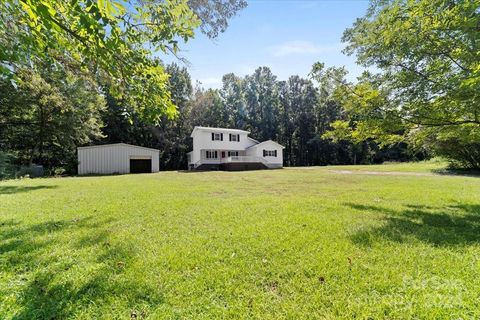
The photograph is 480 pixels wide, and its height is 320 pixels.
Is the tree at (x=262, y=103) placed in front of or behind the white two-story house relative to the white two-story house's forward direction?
behind

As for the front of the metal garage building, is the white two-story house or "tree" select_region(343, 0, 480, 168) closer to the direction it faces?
the tree

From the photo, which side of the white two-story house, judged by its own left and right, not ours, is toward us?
front

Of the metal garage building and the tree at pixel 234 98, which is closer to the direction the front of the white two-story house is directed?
the metal garage building

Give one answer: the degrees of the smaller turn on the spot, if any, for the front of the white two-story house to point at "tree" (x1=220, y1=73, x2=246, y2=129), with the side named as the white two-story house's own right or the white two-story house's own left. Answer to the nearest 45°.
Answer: approximately 180°

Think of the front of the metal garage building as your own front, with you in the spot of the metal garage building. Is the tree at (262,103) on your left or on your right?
on your left

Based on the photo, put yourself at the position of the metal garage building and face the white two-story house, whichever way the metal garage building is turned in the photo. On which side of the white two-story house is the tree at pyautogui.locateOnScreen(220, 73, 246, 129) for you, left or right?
left

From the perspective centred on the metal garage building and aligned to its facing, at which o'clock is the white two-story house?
The white two-story house is roughly at 9 o'clock from the metal garage building.

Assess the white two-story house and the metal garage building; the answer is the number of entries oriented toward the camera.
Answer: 2

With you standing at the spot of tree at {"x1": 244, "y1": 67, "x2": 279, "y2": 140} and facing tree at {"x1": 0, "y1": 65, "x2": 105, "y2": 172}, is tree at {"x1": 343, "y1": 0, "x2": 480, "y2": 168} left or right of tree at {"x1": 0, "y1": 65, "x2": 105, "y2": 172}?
left

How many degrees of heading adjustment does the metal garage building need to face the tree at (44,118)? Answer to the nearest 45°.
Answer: approximately 90° to its right

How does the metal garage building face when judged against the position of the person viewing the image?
facing the viewer

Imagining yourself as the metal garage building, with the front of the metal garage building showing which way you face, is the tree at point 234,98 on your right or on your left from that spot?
on your left

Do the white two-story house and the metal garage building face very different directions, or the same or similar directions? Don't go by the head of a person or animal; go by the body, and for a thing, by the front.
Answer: same or similar directions
